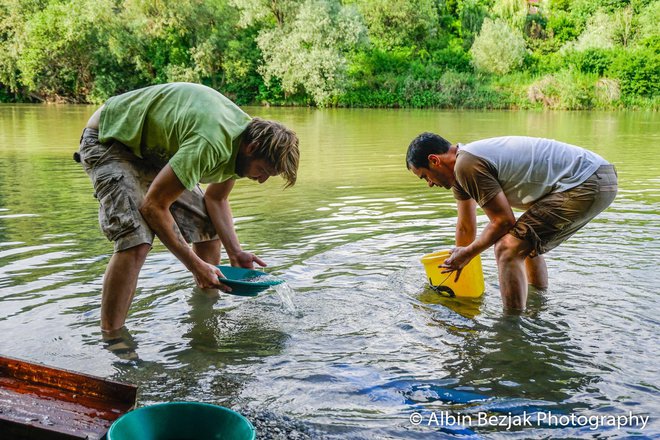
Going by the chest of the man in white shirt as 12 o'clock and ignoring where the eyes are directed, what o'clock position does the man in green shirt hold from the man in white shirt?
The man in green shirt is roughly at 11 o'clock from the man in white shirt.

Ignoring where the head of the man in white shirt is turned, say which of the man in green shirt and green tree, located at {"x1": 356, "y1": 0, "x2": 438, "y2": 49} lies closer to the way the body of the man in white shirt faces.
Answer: the man in green shirt

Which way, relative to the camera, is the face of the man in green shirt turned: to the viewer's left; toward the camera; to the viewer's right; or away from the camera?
to the viewer's right

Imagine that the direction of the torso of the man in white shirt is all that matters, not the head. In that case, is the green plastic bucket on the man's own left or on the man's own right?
on the man's own left

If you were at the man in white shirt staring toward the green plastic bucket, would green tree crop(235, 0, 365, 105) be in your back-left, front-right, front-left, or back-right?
back-right

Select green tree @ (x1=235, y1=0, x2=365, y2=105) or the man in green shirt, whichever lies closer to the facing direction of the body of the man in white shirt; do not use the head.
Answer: the man in green shirt

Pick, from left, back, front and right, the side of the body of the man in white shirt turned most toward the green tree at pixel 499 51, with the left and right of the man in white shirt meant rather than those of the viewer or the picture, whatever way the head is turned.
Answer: right

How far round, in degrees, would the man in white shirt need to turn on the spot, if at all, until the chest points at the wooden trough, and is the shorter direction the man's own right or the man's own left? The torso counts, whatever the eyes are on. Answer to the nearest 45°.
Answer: approximately 45° to the man's own left

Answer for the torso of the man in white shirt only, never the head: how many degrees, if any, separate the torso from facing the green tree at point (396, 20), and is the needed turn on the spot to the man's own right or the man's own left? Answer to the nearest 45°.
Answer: approximately 90° to the man's own right

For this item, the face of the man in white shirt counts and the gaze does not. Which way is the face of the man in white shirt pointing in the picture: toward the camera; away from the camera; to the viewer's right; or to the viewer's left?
to the viewer's left

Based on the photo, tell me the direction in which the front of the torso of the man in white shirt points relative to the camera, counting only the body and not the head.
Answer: to the viewer's left
